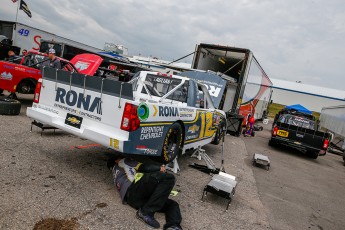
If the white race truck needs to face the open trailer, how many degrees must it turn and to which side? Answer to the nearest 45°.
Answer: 0° — it already faces it

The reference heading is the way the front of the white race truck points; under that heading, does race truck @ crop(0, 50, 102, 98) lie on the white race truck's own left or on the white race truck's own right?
on the white race truck's own left

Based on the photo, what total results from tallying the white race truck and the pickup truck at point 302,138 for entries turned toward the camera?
0

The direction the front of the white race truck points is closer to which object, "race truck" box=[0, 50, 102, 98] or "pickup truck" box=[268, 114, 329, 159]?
the pickup truck

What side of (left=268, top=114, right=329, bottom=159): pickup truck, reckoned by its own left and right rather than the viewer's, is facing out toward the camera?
back

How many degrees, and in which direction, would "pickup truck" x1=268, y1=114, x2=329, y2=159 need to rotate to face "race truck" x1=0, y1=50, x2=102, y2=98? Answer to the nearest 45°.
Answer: approximately 135° to its left

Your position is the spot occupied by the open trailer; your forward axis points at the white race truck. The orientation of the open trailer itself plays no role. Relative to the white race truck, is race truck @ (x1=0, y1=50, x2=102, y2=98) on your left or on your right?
right

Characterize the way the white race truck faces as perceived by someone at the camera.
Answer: facing away from the viewer and to the right of the viewer

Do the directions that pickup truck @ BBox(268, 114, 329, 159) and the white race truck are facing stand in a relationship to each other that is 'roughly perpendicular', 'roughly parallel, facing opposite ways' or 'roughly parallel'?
roughly parallel

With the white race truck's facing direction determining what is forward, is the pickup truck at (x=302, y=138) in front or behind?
in front
